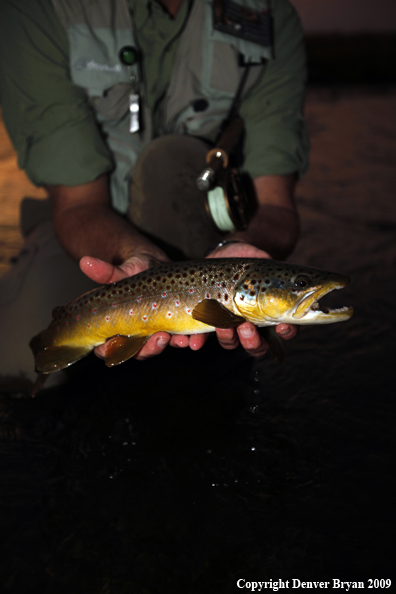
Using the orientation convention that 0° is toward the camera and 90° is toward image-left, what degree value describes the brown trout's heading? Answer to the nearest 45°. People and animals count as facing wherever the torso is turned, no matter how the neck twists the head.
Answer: approximately 270°
